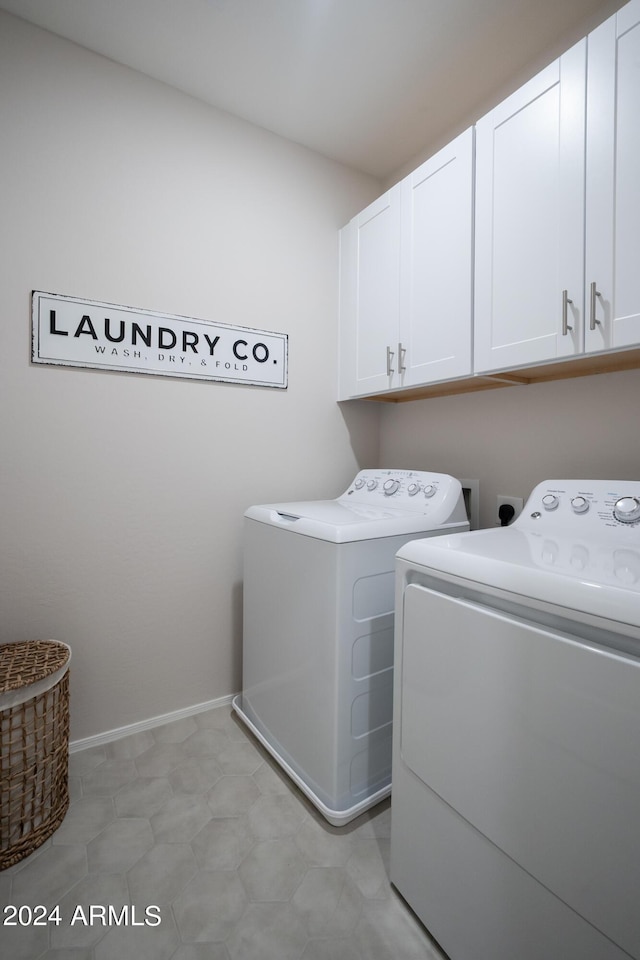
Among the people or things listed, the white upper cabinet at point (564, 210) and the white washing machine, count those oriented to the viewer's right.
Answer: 0

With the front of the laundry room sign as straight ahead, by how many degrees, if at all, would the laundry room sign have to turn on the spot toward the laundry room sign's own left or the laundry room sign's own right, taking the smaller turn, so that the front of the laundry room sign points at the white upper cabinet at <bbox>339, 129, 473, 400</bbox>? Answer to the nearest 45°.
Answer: approximately 45° to the laundry room sign's own left

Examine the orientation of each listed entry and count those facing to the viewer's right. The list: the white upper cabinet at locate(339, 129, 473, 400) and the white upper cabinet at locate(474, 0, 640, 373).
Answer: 0

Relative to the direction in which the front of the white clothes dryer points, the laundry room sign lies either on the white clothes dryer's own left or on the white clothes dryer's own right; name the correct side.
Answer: on the white clothes dryer's own right

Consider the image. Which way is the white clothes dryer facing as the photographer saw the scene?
facing the viewer and to the left of the viewer

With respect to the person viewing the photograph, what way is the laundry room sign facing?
facing the viewer and to the right of the viewer
